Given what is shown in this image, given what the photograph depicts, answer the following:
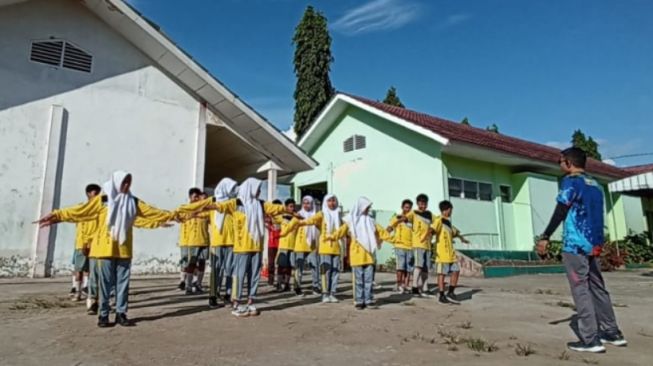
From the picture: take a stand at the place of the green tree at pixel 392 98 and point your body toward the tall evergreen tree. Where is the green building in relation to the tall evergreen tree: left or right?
left

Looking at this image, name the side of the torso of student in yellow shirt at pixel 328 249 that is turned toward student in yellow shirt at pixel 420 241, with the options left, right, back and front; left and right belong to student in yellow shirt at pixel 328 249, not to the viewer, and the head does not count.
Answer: left

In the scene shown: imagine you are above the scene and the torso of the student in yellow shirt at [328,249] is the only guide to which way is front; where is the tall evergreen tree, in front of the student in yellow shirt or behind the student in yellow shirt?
behind

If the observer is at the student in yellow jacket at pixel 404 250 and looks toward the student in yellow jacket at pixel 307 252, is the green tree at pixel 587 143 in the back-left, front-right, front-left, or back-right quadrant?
back-right

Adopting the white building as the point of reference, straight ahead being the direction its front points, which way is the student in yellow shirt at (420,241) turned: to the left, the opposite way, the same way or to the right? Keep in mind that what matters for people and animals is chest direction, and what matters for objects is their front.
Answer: to the right

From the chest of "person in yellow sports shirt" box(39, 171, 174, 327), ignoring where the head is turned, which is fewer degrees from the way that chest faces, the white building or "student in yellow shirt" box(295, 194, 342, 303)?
the student in yellow shirt

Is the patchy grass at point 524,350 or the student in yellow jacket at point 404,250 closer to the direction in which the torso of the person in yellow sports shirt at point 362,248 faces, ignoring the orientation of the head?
the patchy grass

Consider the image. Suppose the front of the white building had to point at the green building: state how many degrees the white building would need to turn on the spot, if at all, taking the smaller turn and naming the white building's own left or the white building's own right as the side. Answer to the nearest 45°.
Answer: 0° — it already faces it

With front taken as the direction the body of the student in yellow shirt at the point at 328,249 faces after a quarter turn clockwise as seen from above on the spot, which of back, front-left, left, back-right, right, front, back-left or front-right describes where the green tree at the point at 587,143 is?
back

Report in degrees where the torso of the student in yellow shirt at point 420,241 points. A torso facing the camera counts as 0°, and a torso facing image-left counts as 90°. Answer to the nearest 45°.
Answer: approximately 315°
